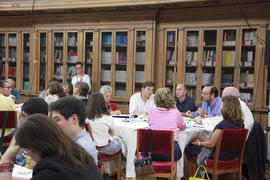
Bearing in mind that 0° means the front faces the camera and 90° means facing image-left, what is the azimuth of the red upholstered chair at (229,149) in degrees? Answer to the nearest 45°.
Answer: approximately 135°

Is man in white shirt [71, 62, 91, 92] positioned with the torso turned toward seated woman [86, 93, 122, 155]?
yes

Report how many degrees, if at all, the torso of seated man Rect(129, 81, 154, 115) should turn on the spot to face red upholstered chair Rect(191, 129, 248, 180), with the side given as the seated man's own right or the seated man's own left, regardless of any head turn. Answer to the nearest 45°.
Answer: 0° — they already face it

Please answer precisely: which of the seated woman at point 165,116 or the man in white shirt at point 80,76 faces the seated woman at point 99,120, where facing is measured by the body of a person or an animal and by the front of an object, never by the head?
the man in white shirt

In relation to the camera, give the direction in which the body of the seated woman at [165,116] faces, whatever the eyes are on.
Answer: away from the camera

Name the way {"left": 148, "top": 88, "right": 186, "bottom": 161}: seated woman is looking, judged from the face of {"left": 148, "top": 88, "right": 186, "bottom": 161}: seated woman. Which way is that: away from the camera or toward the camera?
away from the camera

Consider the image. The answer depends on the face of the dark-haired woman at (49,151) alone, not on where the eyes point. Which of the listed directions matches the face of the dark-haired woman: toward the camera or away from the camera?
away from the camera

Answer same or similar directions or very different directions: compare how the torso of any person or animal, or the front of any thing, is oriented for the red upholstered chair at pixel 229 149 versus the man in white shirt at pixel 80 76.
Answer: very different directions

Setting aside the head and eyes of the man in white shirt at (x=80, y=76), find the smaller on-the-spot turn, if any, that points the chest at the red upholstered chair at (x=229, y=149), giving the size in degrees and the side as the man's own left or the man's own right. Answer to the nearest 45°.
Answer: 0° — they already face it

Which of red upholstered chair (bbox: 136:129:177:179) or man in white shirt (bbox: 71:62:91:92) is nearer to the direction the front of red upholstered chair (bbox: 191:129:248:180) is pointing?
the man in white shirt

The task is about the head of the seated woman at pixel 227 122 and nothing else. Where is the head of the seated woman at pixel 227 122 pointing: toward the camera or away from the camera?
away from the camera

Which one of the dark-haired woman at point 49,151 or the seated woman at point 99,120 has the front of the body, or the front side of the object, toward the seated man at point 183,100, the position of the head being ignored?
the seated woman

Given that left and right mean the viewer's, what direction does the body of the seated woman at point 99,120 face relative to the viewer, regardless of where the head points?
facing away from the viewer and to the right of the viewer
